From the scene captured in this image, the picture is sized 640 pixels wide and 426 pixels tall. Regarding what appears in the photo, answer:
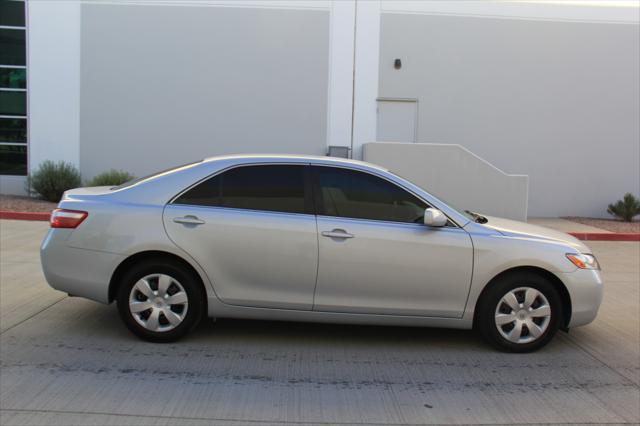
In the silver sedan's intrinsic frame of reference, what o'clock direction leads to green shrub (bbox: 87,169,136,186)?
The green shrub is roughly at 8 o'clock from the silver sedan.

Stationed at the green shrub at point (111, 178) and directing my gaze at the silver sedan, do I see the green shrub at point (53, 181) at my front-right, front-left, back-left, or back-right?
back-right

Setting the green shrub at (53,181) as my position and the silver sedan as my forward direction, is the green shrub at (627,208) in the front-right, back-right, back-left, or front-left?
front-left

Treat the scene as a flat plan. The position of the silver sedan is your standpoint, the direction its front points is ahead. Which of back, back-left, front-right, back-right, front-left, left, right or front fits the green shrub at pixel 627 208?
front-left

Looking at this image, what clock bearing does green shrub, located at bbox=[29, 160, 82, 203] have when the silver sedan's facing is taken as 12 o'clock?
The green shrub is roughly at 8 o'clock from the silver sedan.

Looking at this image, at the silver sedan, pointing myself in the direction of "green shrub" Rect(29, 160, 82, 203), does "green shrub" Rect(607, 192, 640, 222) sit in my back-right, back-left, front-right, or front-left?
front-right

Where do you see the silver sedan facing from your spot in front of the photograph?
facing to the right of the viewer
